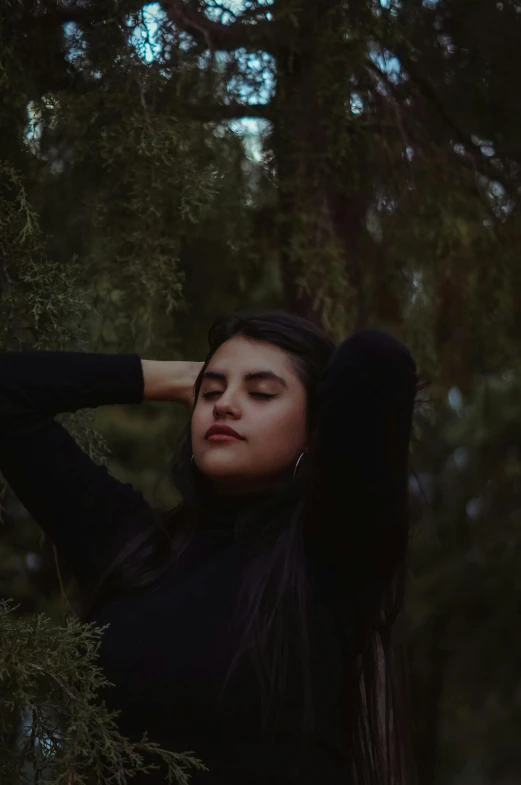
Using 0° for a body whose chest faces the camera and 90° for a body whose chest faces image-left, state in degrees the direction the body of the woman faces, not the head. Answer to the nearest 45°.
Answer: approximately 45°
